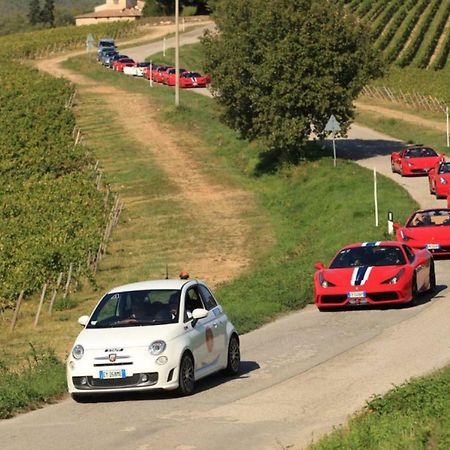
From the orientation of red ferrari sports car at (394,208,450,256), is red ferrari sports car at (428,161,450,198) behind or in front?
behind

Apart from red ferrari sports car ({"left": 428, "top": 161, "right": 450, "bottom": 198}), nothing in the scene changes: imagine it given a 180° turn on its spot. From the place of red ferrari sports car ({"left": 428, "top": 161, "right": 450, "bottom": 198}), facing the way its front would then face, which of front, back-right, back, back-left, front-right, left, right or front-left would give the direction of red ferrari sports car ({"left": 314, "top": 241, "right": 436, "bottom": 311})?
back-left

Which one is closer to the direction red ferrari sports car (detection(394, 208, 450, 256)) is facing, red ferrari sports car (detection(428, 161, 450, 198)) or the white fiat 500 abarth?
the white fiat 500 abarth

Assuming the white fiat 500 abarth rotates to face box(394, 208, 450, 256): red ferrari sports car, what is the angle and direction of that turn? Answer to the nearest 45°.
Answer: approximately 180°

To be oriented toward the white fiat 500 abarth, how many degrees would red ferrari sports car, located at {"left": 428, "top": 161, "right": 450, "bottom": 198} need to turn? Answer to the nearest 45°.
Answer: approximately 45° to its right

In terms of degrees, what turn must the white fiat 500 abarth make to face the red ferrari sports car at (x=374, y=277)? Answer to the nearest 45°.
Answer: approximately 180°

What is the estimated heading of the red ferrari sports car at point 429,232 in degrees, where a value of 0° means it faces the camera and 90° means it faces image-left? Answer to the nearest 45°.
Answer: approximately 0°
